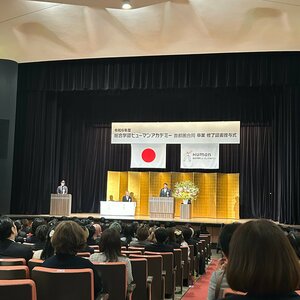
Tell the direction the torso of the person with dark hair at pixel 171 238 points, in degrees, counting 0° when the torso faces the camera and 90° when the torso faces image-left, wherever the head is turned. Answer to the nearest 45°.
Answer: approximately 180°

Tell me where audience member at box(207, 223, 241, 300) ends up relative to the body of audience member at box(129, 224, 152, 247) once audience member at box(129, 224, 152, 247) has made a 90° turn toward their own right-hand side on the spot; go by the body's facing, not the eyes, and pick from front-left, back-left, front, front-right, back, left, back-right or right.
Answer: right

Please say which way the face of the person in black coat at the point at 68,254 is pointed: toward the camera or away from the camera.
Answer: away from the camera

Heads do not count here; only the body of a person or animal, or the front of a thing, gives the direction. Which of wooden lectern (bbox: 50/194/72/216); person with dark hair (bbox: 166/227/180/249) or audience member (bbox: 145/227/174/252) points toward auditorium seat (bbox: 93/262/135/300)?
the wooden lectern

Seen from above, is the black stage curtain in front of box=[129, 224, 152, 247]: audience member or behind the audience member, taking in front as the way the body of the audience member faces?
in front

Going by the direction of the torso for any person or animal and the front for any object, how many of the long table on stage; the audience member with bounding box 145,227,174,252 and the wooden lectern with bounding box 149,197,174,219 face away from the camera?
1

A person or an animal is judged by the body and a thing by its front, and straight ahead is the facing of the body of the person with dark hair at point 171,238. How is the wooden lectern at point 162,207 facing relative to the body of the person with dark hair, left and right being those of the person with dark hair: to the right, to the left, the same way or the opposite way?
the opposite way

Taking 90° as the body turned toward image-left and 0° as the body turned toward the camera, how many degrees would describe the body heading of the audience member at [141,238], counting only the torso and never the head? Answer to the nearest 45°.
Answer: approximately 180°

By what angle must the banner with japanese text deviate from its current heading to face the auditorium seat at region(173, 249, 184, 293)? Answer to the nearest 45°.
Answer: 0° — it already faces it

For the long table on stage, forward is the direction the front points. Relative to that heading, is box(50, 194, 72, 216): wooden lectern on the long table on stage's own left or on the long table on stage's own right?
on the long table on stage's own right

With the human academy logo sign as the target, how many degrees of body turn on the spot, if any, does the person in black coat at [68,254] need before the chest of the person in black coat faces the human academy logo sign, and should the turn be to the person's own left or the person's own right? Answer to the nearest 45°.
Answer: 0° — they already face it

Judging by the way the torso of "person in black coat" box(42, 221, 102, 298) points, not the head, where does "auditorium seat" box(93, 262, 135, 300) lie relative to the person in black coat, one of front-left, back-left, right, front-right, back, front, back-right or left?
front-right

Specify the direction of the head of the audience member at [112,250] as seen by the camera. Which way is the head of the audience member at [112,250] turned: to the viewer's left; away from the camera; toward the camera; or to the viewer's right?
away from the camera

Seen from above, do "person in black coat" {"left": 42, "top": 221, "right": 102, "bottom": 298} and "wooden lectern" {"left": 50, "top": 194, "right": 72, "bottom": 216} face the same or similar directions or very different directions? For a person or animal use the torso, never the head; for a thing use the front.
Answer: very different directions

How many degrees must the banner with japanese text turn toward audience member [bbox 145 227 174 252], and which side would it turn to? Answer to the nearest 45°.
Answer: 0° — it already faces them

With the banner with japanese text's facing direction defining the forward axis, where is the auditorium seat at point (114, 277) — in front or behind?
in front

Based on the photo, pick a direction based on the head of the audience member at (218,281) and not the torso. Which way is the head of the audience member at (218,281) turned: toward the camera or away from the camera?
away from the camera

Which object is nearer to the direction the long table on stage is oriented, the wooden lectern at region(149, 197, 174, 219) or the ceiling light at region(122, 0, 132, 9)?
the ceiling light

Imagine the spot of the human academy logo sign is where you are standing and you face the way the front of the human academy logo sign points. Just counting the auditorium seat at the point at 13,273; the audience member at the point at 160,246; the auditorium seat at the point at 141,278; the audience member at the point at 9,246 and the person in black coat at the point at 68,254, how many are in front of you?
5
